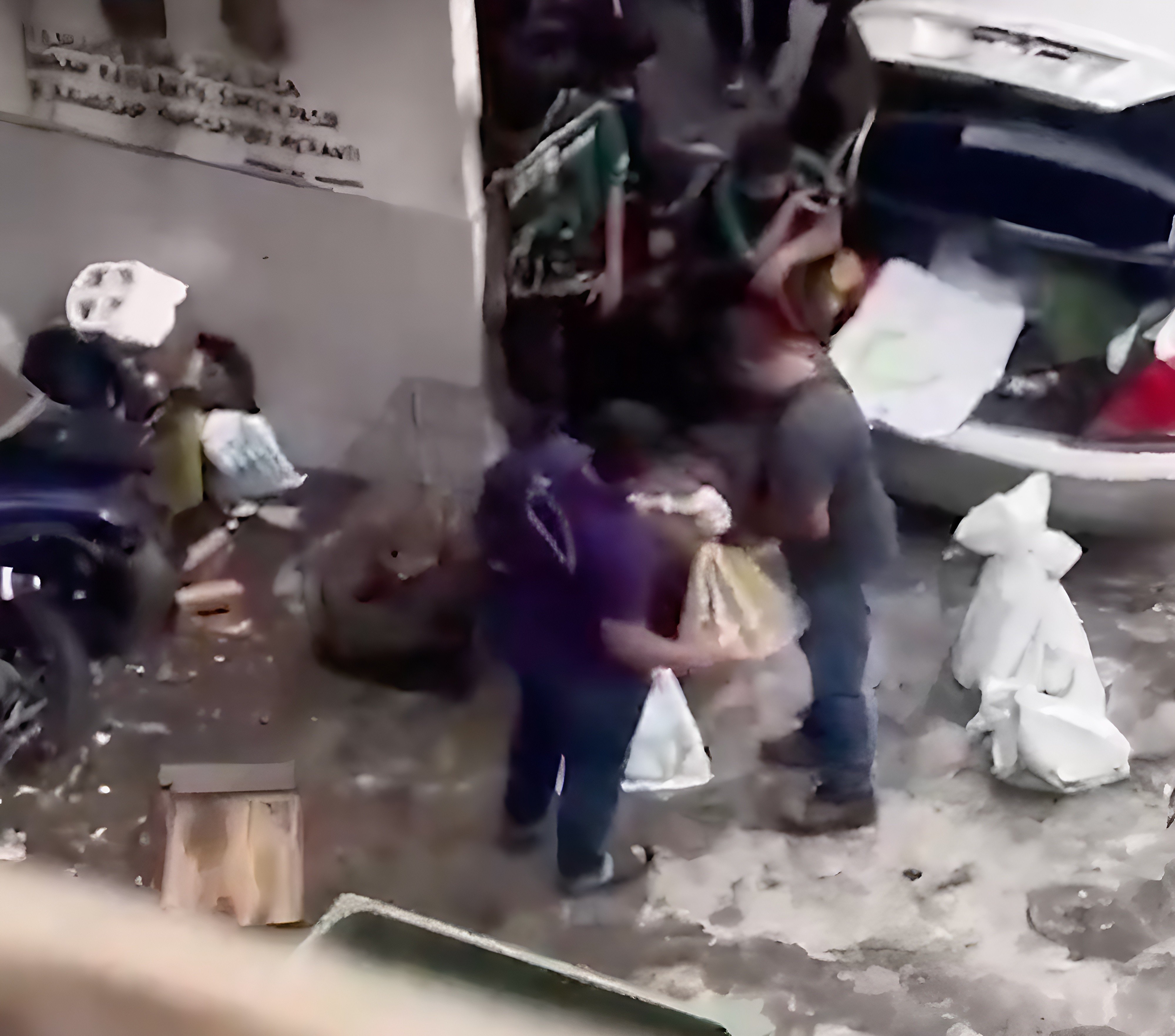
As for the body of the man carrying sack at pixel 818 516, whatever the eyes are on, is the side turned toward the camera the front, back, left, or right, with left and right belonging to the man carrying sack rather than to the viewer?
left
